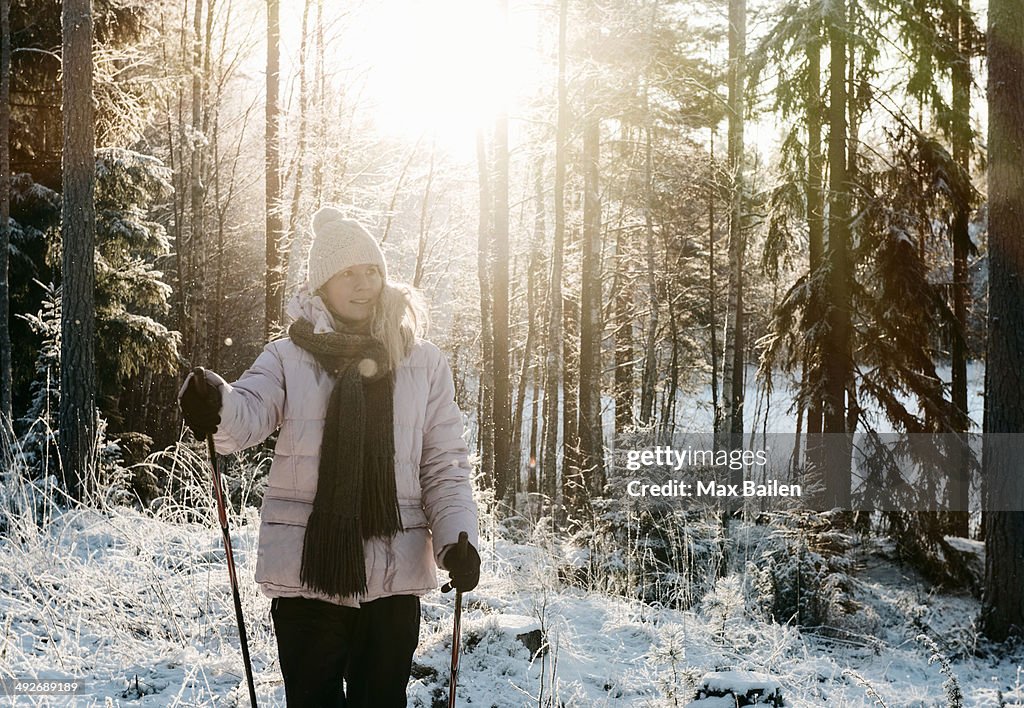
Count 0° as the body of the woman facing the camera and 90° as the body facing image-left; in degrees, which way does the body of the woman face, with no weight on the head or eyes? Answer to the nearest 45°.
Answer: approximately 0°
